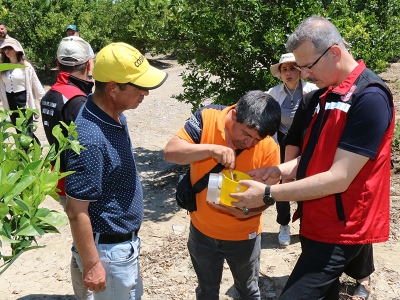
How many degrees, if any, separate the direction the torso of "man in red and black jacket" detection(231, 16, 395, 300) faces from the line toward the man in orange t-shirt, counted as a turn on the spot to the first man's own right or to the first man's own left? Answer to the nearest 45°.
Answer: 0° — they already face them

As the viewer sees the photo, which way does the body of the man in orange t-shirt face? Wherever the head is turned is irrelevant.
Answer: toward the camera

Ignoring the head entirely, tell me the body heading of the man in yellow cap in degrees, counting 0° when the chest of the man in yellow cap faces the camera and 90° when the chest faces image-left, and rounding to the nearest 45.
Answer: approximately 270°

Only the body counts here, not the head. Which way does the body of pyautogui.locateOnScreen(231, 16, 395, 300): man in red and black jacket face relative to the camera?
to the viewer's left

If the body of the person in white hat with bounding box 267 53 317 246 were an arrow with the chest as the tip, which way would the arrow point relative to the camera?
toward the camera

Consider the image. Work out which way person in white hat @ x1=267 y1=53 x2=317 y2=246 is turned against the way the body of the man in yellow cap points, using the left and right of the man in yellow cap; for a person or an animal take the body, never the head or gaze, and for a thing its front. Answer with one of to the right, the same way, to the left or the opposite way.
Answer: to the right

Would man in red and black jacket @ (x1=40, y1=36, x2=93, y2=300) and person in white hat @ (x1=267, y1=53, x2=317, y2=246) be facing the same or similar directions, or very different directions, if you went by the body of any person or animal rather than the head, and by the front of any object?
very different directions

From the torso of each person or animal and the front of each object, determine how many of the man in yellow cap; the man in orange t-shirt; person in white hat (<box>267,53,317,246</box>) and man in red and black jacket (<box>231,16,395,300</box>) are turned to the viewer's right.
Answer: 1

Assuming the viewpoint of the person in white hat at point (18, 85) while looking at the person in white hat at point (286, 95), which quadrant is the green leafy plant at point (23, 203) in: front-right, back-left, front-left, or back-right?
front-right

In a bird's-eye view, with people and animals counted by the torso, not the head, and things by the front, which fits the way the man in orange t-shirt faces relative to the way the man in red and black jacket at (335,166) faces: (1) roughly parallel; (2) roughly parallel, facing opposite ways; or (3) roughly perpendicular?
roughly perpendicular

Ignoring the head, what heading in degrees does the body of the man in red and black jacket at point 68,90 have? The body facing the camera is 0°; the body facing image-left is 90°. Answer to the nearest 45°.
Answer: approximately 225°

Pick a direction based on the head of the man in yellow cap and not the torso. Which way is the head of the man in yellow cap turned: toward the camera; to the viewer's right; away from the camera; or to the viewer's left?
to the viewer's right

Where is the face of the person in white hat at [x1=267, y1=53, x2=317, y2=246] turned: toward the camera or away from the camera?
toward the camera

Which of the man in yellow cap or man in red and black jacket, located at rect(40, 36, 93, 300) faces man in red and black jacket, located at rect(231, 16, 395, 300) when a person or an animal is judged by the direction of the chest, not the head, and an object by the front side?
the man in yellow cap

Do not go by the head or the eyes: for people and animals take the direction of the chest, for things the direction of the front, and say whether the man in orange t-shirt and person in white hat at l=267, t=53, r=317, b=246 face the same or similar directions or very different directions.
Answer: same or similar directions

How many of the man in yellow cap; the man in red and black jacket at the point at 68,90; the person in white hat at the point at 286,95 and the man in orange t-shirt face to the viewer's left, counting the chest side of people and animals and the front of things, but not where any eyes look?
0

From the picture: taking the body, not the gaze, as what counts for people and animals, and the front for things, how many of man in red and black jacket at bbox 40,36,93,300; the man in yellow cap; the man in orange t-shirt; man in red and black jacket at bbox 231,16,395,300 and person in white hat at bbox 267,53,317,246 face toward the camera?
2

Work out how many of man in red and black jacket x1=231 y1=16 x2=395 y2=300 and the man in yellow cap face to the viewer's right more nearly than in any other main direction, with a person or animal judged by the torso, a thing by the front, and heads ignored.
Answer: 1

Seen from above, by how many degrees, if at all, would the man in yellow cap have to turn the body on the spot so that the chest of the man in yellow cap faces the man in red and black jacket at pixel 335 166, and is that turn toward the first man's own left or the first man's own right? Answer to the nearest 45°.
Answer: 0° — they already face them
